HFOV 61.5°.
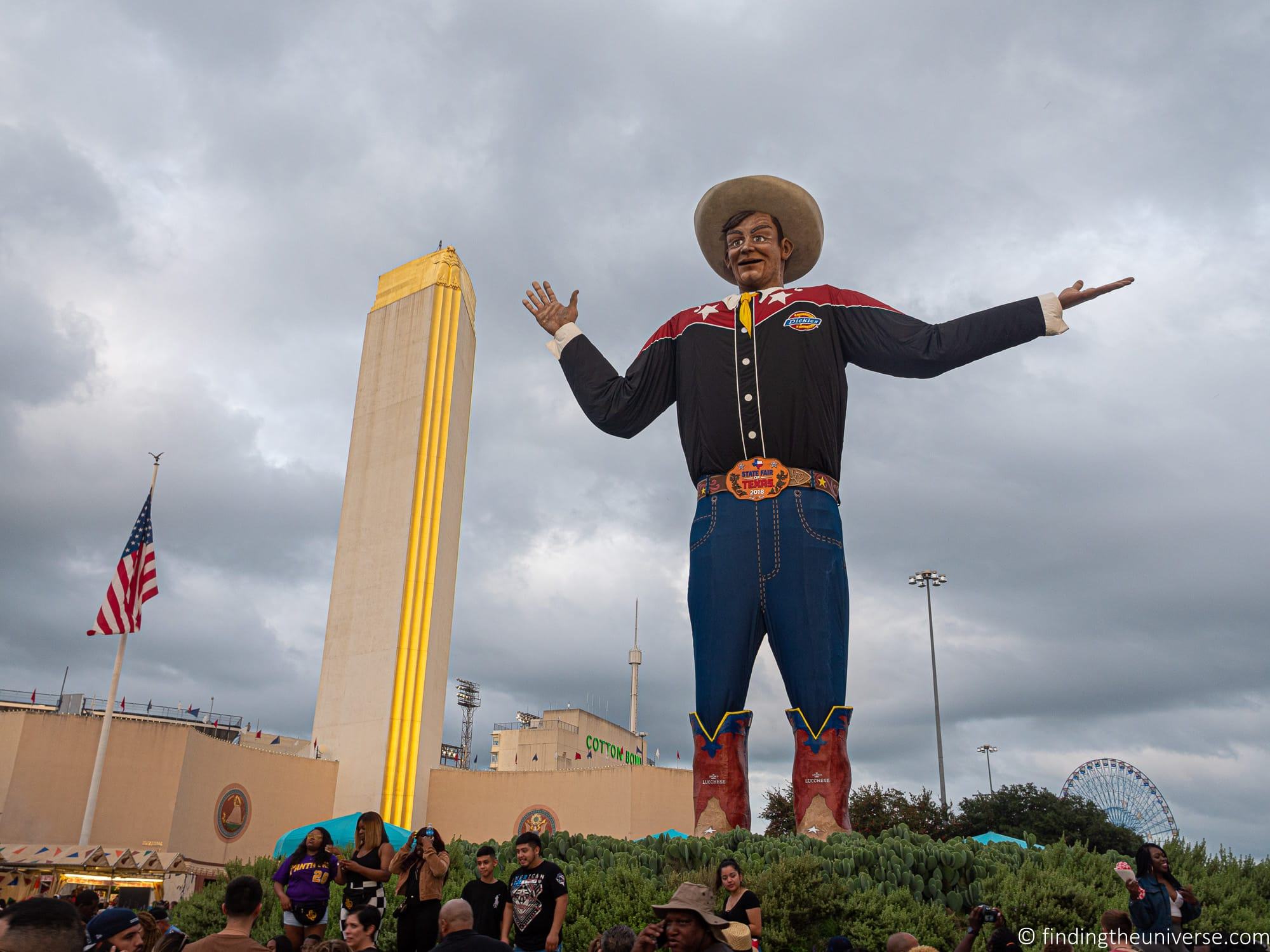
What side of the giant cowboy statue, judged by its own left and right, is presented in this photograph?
front

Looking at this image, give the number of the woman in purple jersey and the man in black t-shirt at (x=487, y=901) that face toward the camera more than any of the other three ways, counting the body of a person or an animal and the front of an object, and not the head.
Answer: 2

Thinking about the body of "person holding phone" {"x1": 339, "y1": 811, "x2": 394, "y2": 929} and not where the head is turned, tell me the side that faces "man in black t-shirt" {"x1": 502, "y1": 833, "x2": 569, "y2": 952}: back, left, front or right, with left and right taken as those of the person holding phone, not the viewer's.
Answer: left

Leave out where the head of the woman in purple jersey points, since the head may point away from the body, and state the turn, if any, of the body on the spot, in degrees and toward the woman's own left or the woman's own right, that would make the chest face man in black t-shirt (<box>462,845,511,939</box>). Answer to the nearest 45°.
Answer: approximately 45° to the woman's own left

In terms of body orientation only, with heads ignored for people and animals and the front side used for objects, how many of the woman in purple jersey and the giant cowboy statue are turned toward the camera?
2

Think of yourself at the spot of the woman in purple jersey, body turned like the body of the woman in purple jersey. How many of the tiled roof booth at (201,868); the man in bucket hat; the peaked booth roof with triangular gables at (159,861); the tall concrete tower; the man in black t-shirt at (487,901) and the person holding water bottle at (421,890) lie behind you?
3

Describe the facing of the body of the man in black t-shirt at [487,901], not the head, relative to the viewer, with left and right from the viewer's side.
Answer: facing the viewer

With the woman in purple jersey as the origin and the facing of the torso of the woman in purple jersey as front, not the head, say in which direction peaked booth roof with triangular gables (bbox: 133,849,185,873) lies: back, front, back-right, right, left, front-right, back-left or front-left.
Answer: back

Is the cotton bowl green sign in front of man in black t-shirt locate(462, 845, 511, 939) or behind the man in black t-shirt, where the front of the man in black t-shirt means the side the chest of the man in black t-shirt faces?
behind

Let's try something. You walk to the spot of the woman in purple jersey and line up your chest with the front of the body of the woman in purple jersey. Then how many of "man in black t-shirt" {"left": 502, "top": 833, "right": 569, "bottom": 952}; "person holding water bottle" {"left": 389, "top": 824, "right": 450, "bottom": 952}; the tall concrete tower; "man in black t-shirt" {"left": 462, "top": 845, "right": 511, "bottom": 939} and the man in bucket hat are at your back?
1

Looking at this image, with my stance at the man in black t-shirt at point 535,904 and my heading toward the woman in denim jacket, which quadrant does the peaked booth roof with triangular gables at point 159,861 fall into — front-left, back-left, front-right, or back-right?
back-left

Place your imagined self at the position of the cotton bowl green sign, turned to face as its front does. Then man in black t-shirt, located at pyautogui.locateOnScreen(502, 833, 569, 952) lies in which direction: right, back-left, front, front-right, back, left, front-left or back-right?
front-right
